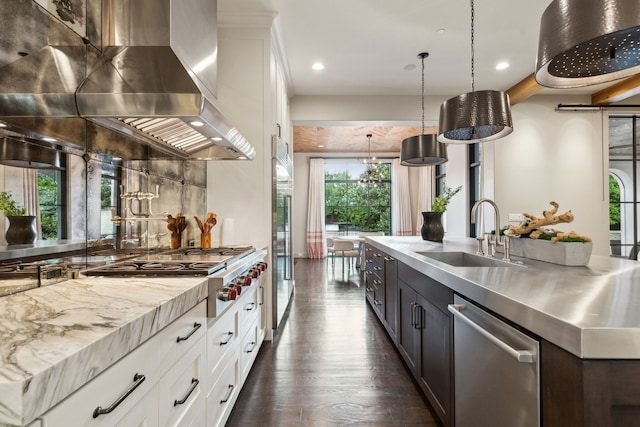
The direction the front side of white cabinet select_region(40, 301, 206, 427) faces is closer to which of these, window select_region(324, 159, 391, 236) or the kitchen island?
the kitchen island

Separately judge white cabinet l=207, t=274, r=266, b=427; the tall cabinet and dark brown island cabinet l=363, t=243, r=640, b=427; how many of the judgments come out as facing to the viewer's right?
2

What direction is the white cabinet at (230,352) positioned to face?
to the viewer's right

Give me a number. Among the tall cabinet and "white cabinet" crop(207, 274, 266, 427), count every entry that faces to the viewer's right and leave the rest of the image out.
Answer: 2

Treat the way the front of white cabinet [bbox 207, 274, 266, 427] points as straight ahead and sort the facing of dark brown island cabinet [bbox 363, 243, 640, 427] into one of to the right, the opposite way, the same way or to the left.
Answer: the opposite way

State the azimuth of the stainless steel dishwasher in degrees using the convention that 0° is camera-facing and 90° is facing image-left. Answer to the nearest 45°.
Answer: approximately 45°

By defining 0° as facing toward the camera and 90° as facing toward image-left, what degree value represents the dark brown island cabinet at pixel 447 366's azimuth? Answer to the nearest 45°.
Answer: approximately 45°

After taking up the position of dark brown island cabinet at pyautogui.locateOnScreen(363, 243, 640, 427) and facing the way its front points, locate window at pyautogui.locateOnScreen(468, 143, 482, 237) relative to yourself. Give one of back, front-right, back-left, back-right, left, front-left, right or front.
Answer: back-right

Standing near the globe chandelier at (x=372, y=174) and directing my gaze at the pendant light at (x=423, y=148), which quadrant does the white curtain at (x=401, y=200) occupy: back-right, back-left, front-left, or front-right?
back-left

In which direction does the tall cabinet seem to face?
to the viewer's right

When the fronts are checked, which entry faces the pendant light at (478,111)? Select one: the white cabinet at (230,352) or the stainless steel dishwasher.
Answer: the white cabinet
